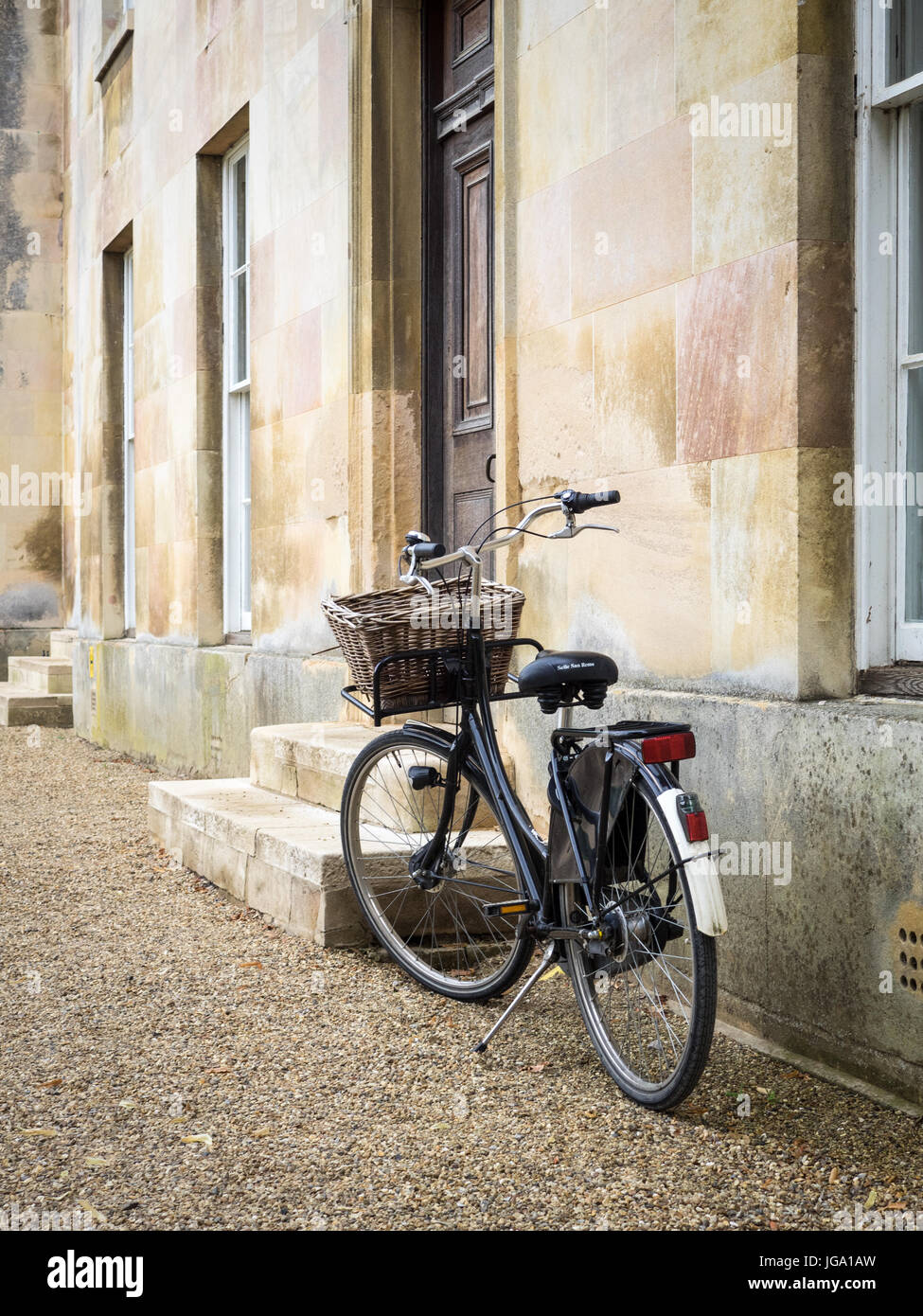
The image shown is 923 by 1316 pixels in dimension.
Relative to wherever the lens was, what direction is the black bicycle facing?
facing away from the viewer and to the left of the viewer

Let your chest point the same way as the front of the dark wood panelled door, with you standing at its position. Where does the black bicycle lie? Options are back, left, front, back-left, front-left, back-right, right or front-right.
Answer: front-left

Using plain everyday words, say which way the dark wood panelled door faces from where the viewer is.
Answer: facing the viewer and to the left of the viewer

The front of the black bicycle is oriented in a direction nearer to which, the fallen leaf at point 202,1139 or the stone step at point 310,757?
the stone step

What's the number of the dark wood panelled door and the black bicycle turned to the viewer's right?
0

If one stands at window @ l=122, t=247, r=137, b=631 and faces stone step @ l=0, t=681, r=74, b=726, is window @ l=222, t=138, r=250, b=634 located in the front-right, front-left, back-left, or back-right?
back-left

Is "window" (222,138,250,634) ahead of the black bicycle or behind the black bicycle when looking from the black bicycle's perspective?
ahead

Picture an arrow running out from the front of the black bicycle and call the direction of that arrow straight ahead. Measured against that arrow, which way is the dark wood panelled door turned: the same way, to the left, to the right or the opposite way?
to the left

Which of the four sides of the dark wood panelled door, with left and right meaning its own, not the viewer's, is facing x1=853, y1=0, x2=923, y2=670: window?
left

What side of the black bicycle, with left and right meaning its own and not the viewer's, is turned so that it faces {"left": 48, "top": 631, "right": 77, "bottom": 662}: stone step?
front

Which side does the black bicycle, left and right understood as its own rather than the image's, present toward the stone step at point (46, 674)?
front

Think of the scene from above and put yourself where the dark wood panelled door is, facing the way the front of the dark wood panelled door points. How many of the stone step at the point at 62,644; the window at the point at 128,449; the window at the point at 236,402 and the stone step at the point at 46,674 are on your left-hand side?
0

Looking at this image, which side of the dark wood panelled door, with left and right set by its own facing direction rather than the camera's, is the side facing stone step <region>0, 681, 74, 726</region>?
right

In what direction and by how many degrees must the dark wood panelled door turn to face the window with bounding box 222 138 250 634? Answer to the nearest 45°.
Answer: approximately 90° to its right
